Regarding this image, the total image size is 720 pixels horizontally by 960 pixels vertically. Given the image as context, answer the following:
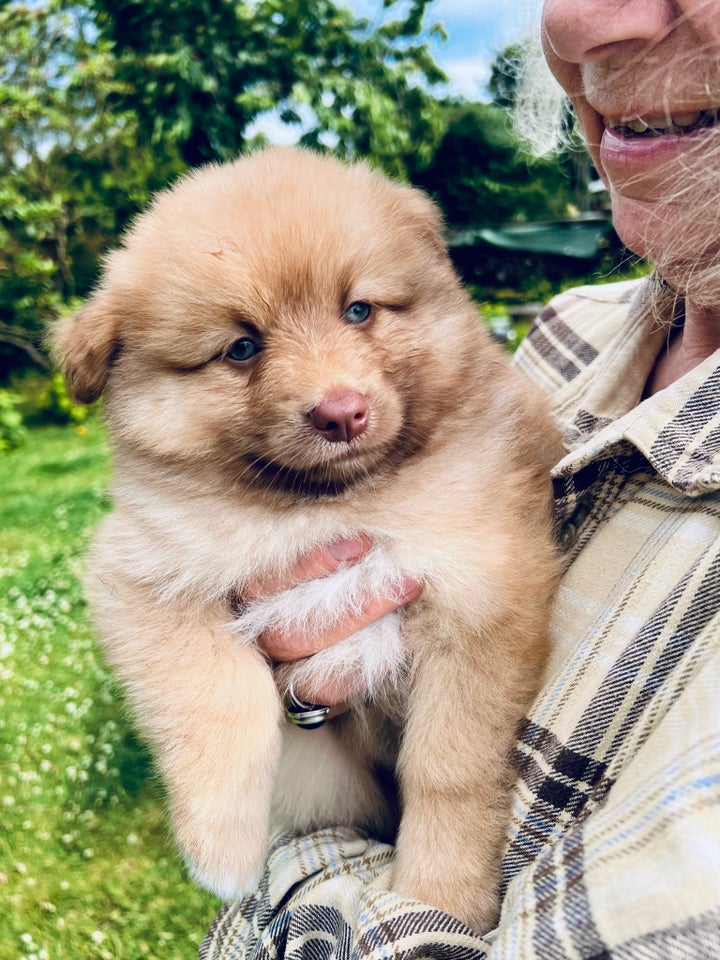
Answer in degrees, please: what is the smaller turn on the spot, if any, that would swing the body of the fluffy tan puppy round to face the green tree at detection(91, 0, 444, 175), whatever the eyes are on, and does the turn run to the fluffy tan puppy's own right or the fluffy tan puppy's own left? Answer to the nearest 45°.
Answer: approximately 180°

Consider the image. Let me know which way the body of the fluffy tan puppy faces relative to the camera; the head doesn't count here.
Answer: toward the camera

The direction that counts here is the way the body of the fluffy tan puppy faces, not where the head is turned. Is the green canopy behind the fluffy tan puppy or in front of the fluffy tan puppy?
behind

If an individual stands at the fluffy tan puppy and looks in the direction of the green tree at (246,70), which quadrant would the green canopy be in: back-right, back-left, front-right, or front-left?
front-right
